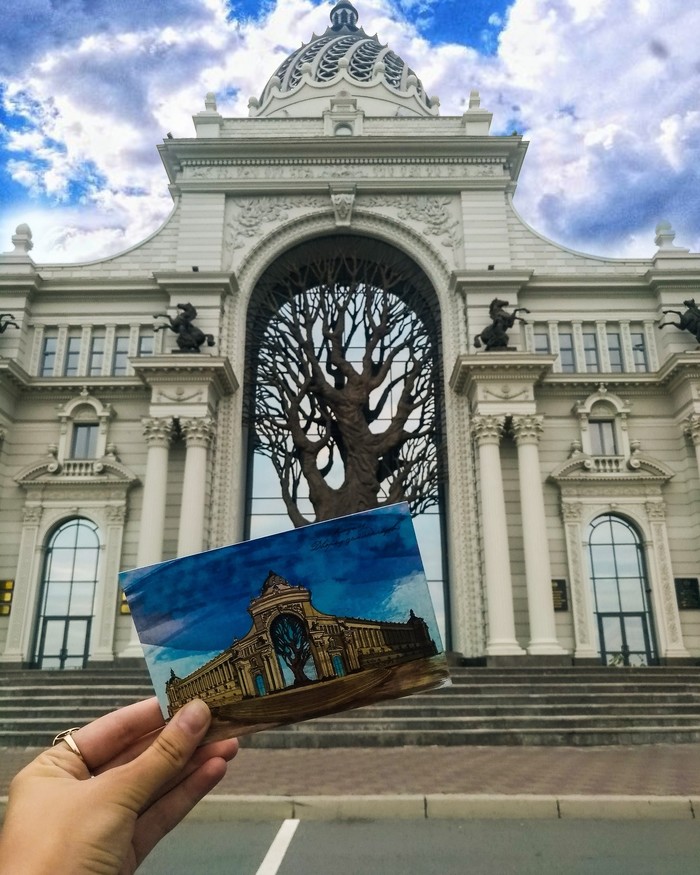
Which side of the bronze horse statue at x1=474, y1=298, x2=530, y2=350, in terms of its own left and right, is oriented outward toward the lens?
right

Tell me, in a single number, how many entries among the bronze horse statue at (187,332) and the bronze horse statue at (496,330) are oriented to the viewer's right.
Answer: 1

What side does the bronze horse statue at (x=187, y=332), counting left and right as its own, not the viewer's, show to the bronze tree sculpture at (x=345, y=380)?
back

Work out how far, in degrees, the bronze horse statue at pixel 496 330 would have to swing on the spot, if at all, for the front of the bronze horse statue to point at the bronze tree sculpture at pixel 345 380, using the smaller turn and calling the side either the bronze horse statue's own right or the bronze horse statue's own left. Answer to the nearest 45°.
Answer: approximately 180°

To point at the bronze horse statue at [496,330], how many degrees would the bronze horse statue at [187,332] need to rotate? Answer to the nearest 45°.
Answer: approximately 180°

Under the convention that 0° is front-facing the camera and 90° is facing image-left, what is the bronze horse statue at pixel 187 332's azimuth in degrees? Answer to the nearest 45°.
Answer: approximately 90°

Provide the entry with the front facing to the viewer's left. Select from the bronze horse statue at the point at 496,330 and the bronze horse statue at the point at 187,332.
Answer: the bronze horse statue at the point at 187,332

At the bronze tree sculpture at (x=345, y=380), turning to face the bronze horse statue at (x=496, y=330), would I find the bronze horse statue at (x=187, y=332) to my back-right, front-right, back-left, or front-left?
back-right

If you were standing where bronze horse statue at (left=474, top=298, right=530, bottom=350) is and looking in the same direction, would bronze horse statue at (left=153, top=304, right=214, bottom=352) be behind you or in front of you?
behind

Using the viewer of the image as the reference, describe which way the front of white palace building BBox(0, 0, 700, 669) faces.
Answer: facing the viewer
